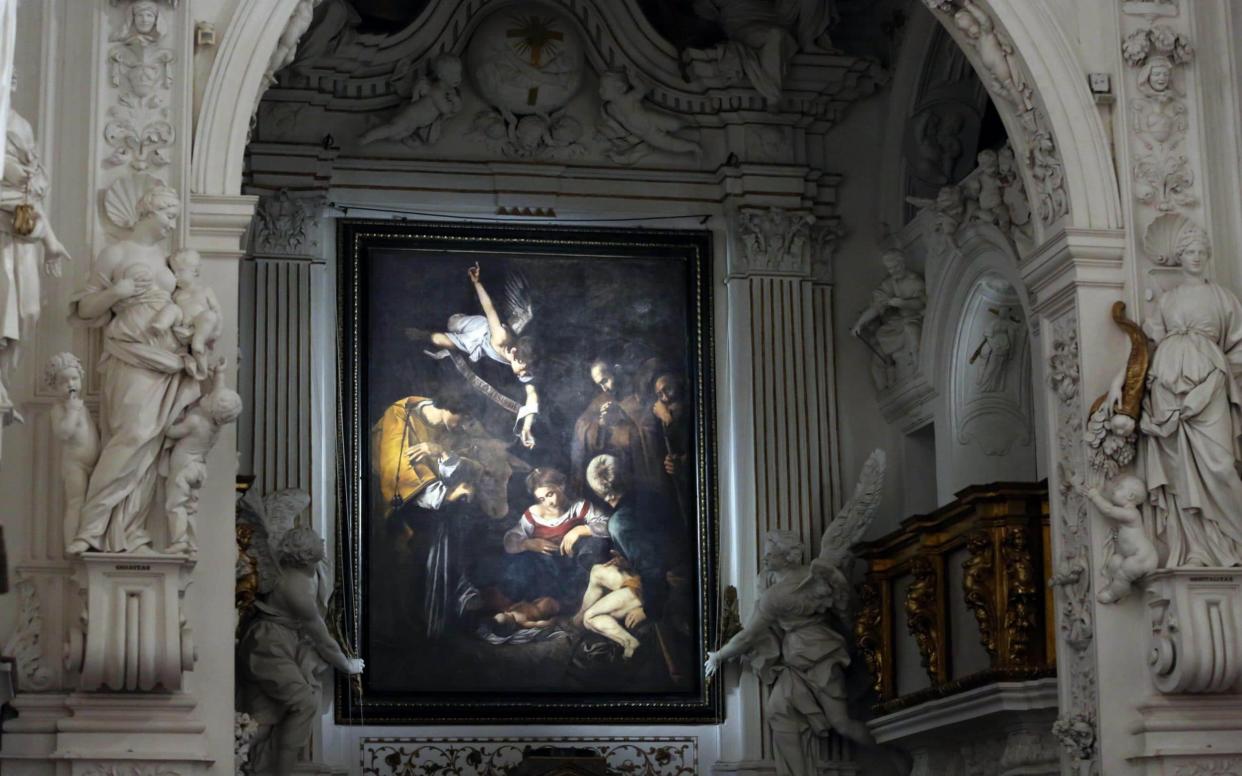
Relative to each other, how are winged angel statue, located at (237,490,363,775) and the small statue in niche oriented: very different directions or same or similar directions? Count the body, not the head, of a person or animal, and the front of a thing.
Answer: very different directions

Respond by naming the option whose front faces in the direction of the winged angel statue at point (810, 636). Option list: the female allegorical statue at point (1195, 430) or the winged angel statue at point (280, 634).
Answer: the winged angel statue at point (280, 634)

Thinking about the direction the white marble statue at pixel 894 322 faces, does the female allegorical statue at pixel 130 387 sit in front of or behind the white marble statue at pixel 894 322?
in front

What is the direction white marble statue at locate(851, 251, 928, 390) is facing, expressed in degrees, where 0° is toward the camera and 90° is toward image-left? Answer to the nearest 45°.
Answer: approximately 45°

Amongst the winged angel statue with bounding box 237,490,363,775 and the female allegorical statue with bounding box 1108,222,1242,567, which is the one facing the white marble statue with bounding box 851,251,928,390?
the winged angel statue

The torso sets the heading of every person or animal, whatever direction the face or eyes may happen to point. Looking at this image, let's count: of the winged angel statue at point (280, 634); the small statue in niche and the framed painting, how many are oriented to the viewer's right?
1

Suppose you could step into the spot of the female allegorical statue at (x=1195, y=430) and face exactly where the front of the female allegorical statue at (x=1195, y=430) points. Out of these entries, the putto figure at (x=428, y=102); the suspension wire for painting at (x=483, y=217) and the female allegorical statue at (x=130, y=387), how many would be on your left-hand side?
0

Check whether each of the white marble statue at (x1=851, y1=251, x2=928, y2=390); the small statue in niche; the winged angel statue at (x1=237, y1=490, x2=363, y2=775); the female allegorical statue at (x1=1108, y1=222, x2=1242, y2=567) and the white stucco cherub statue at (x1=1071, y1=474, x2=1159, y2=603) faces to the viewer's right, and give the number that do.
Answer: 1

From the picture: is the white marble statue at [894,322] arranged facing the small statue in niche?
no

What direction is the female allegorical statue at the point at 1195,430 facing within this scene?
toward the camera

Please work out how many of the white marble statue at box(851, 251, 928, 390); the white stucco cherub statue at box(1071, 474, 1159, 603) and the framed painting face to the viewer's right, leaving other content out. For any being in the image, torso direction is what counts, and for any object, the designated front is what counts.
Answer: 0

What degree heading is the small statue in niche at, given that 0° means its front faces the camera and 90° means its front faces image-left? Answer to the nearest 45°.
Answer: approximately 45°

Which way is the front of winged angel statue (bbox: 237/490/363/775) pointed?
to the viewer's right

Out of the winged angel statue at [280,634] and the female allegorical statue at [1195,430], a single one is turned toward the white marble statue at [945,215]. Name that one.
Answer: the winged angel statue

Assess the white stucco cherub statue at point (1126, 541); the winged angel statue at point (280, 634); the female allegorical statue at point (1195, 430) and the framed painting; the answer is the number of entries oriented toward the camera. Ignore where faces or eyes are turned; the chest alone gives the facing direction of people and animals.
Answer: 2

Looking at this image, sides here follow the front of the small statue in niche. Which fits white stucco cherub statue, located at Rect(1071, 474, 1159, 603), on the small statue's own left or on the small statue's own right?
on the small statue's own left

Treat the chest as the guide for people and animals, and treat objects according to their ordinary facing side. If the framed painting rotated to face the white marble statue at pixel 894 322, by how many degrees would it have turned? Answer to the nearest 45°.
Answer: approximately 90° to its left

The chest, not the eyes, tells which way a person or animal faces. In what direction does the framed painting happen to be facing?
toward the camera

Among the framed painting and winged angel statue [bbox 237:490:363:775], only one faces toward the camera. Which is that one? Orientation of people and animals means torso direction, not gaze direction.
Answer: the framed painting

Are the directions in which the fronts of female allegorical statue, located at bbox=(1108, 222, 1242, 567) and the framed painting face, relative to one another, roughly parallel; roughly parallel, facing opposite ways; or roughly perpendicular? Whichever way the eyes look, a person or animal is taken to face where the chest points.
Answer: roughly parallel
